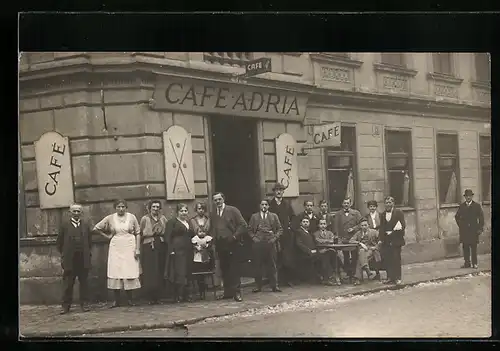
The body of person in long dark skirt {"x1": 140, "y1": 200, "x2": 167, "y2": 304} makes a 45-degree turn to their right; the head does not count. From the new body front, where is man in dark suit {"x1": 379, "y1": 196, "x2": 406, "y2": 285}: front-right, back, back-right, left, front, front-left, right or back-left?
back-left

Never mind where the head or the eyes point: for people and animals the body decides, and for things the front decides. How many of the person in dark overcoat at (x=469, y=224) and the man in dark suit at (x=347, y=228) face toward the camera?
2

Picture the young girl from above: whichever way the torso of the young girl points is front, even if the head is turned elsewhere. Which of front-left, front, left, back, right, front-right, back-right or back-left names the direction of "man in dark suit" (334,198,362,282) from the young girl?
left

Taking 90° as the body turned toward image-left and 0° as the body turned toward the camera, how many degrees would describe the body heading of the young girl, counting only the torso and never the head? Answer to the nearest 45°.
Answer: approximately 0°
